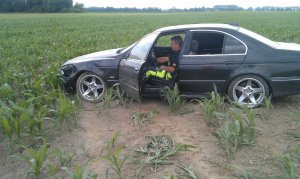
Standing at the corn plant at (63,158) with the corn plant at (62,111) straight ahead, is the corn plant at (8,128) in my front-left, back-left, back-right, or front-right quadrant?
front-left

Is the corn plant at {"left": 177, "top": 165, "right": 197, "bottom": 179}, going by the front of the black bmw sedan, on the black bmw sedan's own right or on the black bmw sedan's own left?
on the black bmw sedan's own left

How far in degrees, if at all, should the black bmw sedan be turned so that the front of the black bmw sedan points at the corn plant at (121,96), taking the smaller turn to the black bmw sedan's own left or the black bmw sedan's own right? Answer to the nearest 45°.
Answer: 0° — it already faces it

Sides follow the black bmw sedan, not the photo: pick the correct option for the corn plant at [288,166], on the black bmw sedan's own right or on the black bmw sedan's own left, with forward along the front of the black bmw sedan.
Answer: on the black bmw sedan's own left

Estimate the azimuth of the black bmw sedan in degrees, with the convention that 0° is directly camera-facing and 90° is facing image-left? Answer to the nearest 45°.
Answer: approximately 90°

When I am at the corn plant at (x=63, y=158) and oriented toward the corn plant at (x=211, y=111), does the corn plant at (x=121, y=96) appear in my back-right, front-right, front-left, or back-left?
front-left

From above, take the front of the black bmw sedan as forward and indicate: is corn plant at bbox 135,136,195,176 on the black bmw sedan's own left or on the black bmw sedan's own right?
on the black bmw sedan's own left
